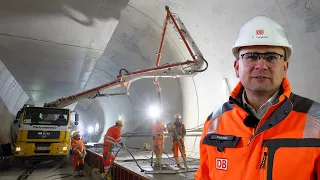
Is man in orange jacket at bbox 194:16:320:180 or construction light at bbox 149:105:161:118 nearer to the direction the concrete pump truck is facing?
the man in orange jacket

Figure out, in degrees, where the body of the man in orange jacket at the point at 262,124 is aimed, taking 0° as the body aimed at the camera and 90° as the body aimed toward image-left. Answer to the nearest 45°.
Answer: approximately 0°

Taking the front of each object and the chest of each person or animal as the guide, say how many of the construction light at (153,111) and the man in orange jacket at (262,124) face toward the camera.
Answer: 2

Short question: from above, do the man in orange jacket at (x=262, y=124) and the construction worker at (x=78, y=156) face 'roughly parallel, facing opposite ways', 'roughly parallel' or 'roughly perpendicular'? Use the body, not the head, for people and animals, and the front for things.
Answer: roughly perpendicular

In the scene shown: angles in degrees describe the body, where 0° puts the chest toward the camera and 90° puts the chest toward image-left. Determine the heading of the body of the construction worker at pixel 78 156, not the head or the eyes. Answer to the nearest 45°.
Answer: approximately 315°

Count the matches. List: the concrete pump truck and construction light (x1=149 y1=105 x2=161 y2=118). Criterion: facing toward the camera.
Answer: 2

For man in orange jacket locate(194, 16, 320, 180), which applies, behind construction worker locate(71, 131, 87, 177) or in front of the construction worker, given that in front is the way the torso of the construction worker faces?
in front

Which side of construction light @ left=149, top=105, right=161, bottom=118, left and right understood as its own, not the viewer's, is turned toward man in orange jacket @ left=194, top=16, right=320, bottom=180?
front
